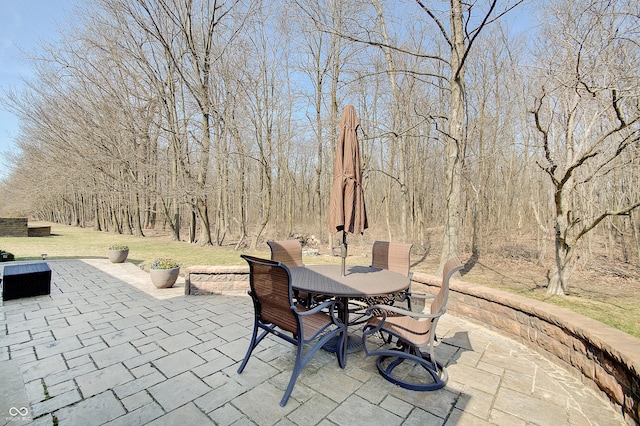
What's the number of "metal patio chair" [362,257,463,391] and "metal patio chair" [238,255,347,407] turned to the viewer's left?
1

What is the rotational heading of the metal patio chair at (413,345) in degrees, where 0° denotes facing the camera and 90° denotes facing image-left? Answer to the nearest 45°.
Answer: approximately 90°

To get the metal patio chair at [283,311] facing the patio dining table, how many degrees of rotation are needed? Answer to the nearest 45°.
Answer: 0° — it already faces it

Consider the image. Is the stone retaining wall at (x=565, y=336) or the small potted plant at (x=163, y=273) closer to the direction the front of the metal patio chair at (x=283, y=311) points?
the stone retaining wall

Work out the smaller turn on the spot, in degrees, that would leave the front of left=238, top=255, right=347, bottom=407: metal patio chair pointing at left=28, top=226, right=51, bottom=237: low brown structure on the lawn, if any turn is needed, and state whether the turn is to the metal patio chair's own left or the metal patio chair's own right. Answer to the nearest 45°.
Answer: approximately 90° to the metal patio chair's own left

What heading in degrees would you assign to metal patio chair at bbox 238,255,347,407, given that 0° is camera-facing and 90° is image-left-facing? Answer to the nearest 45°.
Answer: approximately 225°

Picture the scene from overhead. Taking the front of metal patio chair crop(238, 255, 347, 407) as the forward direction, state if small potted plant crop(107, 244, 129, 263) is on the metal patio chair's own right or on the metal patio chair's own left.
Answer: on the metal patio chair's own left

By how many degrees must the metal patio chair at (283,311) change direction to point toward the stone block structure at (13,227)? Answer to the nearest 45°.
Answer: approximately 90° to its left

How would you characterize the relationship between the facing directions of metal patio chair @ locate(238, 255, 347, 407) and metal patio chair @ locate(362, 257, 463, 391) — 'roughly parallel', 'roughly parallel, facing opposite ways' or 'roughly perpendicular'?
roughly perpendicular

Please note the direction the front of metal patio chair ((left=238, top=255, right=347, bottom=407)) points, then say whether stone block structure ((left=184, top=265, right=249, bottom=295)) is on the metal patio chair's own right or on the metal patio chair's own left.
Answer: on the metal patio chair's own left

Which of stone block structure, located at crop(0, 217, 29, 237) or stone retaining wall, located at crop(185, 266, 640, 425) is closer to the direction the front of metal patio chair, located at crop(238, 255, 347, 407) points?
the stone retaining wall

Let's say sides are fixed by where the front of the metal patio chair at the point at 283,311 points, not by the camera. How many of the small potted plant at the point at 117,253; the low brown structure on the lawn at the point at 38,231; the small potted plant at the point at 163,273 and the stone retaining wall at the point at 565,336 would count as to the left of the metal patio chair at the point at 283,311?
3
